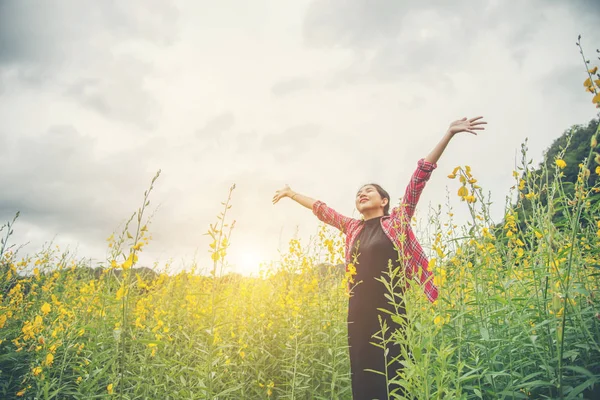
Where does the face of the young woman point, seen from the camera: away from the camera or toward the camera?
toward the camera

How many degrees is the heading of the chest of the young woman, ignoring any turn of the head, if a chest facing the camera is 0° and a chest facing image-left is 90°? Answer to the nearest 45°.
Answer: approximately 45°
